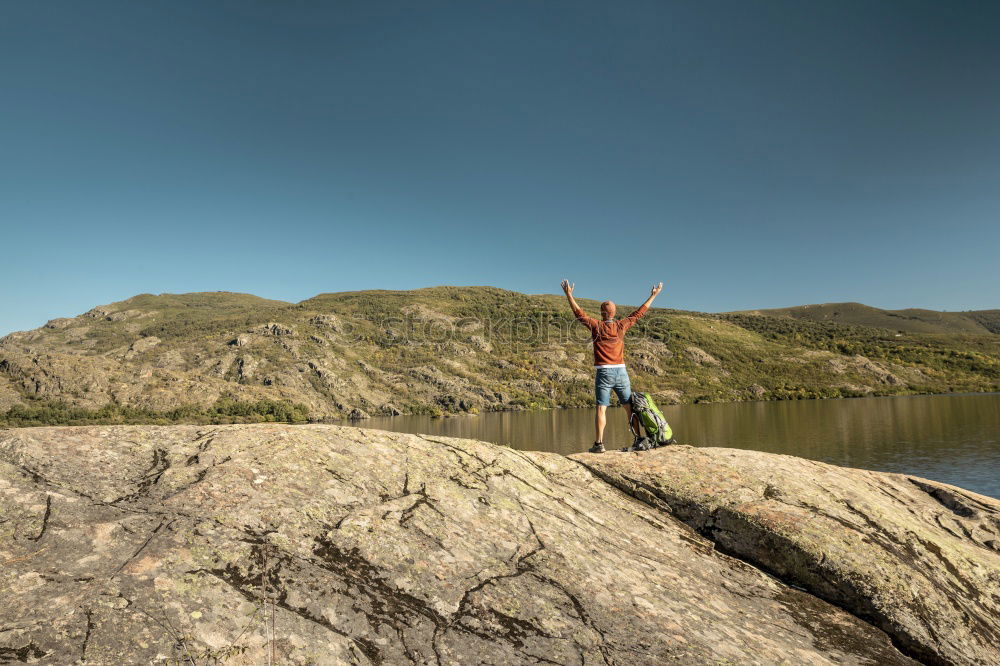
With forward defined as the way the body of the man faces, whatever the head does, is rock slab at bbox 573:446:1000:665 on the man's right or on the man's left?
on the man's right

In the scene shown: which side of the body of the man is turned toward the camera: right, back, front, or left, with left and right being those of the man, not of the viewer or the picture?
back

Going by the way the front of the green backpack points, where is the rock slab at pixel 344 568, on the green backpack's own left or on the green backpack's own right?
on the green backpack's own right
